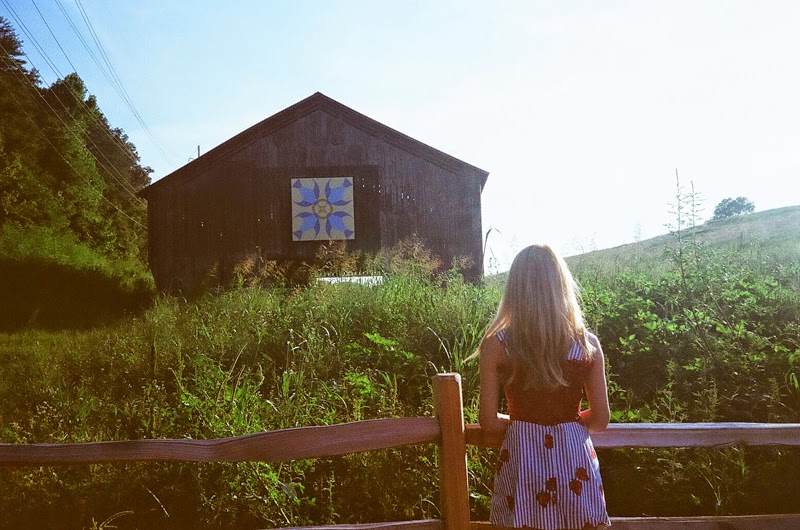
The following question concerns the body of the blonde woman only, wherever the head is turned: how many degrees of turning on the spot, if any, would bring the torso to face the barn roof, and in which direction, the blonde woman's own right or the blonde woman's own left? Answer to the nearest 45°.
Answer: approximately 45° to the blonde woman's own left

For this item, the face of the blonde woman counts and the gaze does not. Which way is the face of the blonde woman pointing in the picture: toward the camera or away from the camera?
away from the camera

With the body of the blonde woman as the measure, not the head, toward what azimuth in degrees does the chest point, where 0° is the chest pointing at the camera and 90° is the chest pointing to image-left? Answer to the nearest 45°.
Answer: approximately 180°
